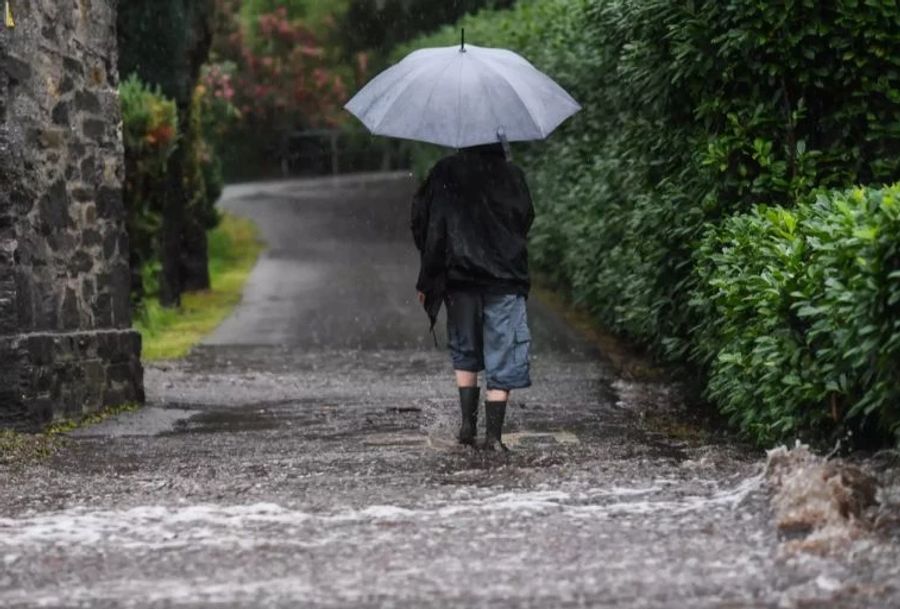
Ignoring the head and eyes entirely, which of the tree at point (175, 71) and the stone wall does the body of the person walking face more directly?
the tree

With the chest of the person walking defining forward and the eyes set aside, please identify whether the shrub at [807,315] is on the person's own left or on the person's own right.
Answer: on the person's own right

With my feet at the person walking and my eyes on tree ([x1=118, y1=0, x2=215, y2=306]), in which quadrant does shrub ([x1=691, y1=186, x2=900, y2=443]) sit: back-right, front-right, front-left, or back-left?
back-right

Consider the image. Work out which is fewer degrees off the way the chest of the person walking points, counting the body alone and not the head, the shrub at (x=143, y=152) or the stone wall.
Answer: the shrub

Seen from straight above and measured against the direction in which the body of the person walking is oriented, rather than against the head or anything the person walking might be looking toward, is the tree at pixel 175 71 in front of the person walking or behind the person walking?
in front

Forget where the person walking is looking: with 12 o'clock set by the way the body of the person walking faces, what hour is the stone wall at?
The stone wall is roughly at 10 o'clock from the person walking.

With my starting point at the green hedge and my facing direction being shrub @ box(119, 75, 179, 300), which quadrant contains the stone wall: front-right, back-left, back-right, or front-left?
front-left

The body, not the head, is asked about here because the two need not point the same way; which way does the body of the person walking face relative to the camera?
away from the camera

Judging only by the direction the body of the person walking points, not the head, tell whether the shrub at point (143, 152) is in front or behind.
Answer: in front

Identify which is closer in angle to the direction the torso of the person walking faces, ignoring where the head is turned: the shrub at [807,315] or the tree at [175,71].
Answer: the tree
